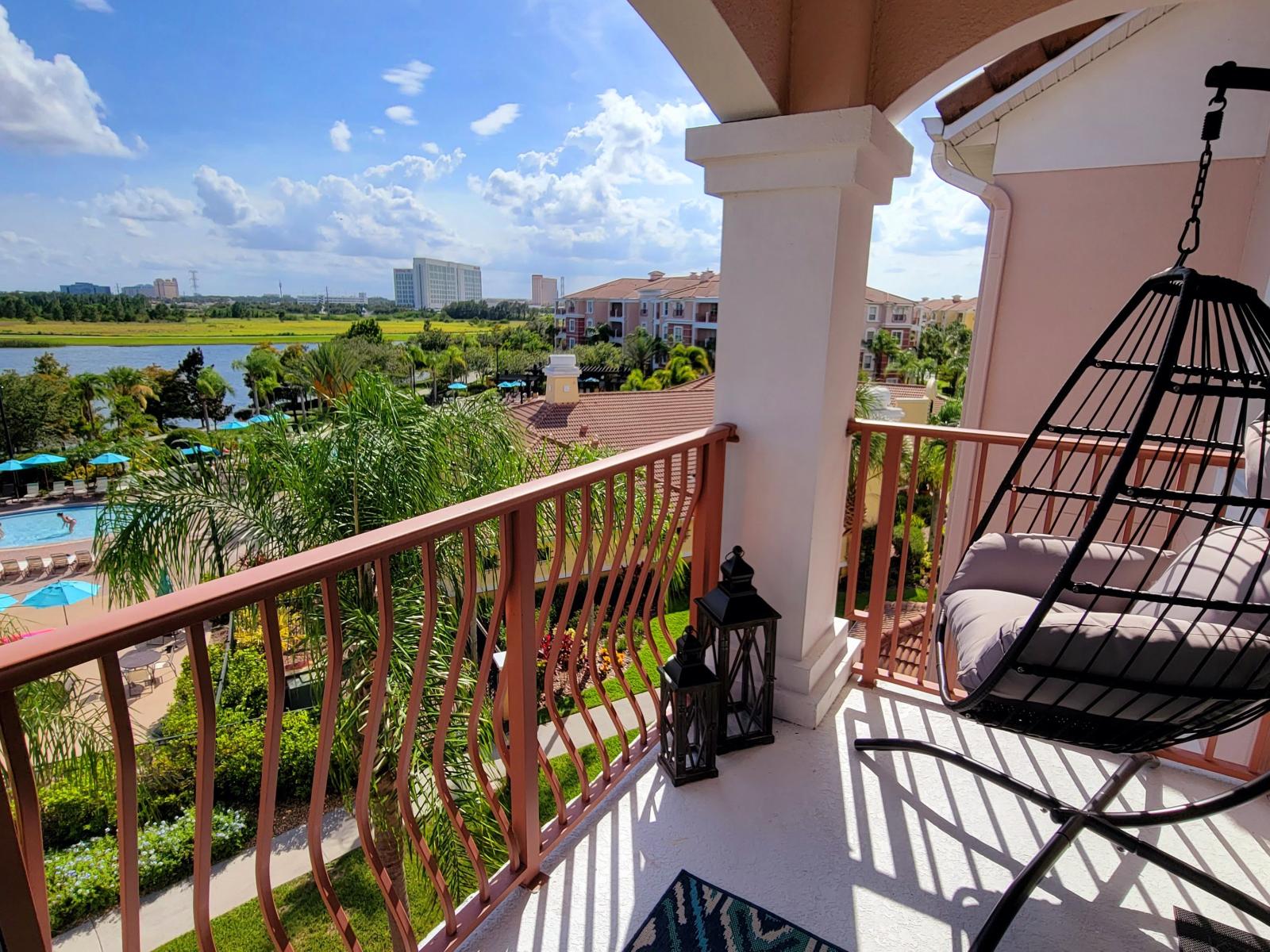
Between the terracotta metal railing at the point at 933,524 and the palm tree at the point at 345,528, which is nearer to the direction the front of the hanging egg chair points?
the palm tree

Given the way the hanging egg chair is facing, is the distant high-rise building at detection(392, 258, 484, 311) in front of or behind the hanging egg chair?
in front

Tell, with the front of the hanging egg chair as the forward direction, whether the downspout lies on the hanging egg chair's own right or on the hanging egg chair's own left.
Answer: on the hanging egg chair's own right

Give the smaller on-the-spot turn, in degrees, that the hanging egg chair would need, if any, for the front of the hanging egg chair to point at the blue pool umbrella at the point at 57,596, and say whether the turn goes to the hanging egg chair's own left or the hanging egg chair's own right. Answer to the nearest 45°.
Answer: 0° — it already faces it

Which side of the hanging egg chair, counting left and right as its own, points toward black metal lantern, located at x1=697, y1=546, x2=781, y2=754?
front

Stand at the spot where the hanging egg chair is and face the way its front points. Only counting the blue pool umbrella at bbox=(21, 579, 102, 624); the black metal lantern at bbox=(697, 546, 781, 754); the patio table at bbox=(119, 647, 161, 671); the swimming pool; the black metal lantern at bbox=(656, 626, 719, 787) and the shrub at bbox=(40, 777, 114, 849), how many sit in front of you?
6

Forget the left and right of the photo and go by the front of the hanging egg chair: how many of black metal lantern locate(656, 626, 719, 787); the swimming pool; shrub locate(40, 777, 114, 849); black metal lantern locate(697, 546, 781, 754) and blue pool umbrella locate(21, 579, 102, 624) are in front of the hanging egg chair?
5

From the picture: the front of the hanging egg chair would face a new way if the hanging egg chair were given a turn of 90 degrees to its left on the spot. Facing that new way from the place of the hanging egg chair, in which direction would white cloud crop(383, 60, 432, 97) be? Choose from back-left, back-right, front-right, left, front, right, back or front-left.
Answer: back-right

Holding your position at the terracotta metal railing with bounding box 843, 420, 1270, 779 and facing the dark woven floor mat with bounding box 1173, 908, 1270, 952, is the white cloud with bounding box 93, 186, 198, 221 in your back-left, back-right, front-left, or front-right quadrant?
back-right

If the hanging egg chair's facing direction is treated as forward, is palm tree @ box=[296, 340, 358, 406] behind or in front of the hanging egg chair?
in front

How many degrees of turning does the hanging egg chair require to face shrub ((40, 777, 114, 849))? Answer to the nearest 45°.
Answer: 0° — it already faces it

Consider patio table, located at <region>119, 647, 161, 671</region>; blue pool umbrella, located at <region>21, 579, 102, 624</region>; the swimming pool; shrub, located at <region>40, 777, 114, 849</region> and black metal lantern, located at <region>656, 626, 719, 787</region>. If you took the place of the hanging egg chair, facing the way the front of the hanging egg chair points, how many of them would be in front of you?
5

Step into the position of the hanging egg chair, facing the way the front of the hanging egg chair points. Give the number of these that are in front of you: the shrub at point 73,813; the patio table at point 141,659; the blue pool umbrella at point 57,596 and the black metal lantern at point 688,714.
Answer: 4

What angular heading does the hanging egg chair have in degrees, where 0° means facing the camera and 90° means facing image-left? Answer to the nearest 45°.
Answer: approximately 90°

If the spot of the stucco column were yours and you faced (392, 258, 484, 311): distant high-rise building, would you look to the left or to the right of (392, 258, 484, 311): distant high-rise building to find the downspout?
right
